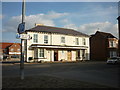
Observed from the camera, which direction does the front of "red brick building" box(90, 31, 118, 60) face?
facing the viewer and to the right of the viewer

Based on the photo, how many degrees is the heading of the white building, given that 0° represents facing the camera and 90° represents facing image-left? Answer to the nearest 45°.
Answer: approximately 315°

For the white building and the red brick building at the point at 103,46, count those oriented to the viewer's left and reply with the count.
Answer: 0

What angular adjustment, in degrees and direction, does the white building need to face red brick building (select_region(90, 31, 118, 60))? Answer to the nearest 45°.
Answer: approximately 90° to its left

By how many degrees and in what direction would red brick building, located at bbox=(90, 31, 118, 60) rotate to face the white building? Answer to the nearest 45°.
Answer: approximately 90° to its right
